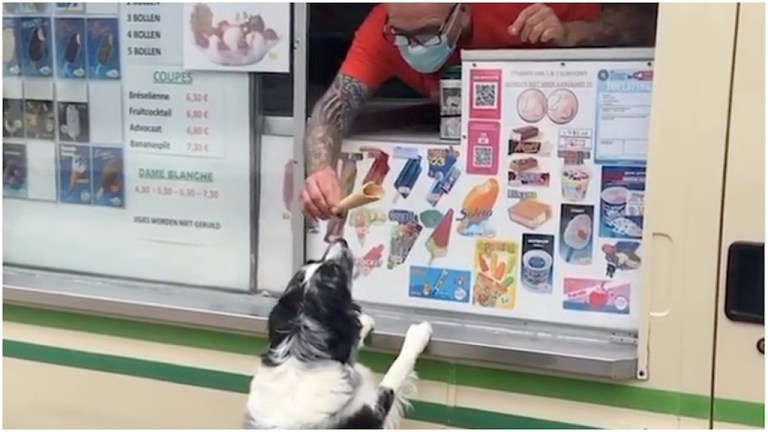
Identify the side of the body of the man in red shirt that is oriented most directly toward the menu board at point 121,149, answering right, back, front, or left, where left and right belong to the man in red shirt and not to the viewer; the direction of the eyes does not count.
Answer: right

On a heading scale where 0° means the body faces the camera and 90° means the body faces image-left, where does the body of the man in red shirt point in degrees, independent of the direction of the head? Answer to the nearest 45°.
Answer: approximately 0°
